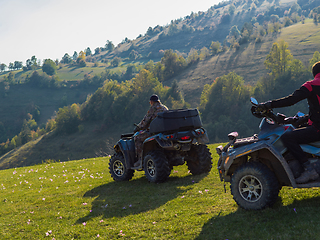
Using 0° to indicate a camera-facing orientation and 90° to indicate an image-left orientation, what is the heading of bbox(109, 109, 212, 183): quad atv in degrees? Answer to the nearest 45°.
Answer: approximately 135°

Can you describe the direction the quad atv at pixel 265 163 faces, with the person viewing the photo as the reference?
facing to the left of the viewer

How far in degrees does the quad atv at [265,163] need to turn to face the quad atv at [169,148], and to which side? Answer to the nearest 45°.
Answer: approximately 45° to its right
